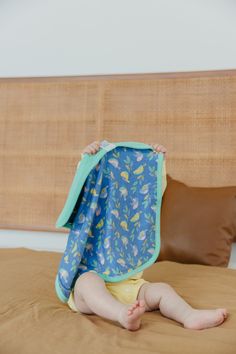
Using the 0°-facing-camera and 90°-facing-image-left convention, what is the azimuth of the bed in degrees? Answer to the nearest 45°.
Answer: approximately 0°

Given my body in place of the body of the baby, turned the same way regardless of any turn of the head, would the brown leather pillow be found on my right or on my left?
on my left

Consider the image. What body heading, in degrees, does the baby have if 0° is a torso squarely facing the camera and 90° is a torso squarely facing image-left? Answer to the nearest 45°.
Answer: approximately 315°
